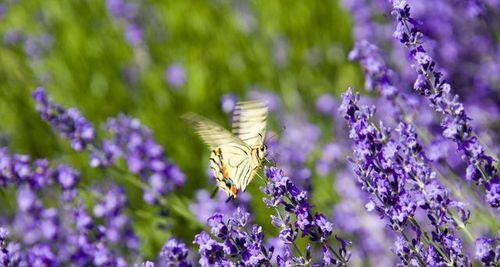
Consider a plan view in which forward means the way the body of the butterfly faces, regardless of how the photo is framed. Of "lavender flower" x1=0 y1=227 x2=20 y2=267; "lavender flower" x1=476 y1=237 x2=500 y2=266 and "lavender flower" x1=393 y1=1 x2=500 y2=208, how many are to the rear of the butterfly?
1

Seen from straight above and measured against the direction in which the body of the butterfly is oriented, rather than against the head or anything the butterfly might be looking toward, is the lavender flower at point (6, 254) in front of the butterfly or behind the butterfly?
behind

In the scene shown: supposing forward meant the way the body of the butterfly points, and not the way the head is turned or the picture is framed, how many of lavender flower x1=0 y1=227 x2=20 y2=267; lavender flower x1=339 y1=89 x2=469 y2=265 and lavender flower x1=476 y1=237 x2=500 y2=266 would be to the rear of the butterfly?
1

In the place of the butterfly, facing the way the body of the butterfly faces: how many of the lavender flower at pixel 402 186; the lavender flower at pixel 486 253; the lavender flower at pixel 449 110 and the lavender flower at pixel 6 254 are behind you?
1

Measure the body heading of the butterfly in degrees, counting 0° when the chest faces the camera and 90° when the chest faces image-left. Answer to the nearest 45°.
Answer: approximately 270°

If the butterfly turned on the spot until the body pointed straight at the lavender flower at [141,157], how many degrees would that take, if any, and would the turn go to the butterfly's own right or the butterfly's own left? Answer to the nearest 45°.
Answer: approximately 135° to the butterfly's own left

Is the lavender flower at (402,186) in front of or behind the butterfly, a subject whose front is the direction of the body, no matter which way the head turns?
in front

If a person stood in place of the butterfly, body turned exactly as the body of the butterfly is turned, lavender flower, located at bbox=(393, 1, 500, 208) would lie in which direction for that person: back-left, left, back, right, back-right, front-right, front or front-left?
front-right
